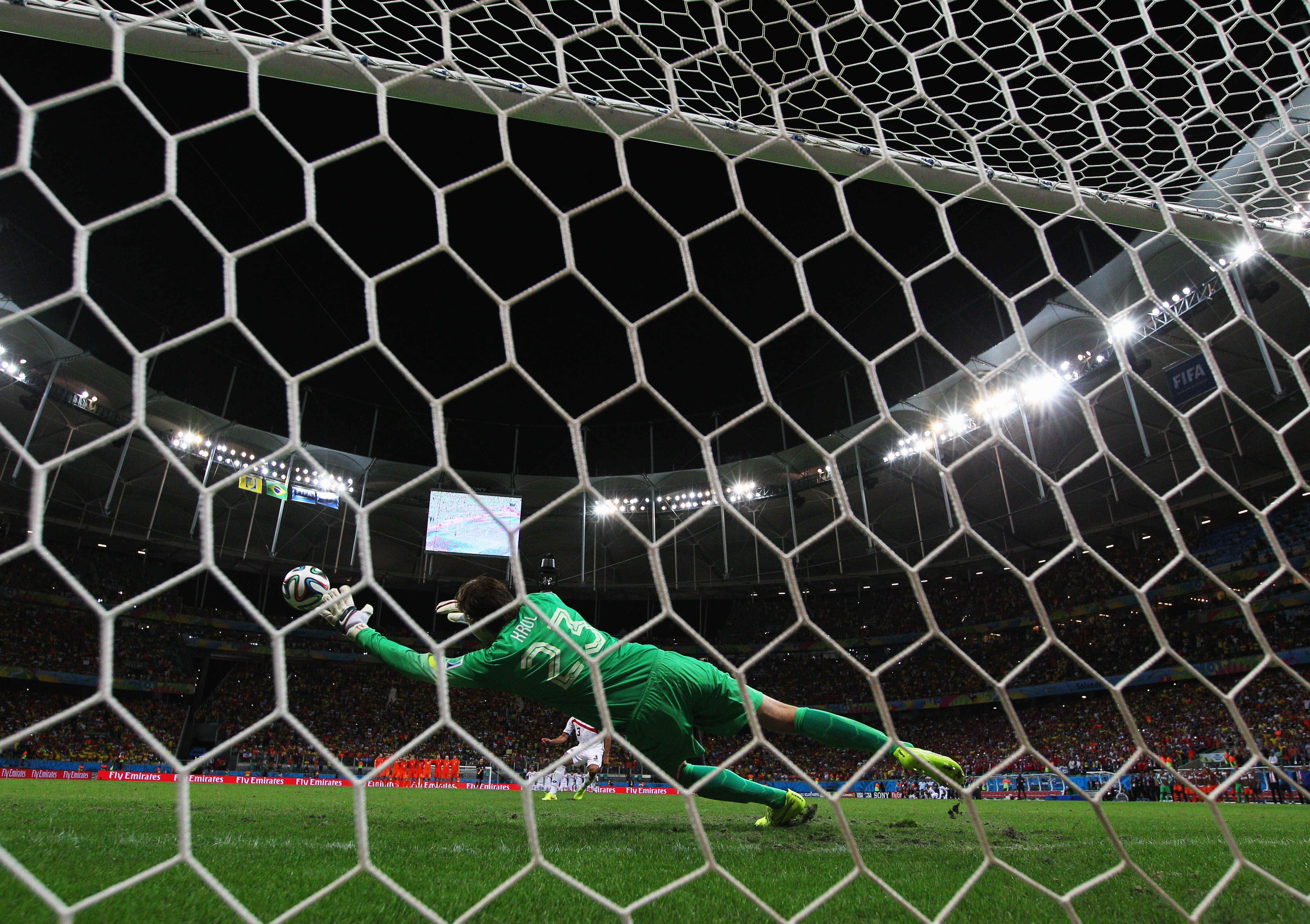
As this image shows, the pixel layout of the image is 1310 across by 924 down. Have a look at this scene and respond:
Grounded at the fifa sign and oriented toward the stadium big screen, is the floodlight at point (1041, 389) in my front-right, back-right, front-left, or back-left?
front-right

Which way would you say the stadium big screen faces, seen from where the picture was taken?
facing the viewer

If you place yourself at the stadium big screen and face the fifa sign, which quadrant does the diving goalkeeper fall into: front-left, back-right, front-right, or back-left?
front-right

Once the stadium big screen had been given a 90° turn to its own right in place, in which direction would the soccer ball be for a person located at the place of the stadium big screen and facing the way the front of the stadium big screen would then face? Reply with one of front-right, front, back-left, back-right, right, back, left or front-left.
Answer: left

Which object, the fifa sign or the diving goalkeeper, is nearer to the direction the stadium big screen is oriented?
the diving goalkeeper

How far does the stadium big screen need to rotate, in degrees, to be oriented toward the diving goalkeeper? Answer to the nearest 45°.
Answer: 0° — it already faces them

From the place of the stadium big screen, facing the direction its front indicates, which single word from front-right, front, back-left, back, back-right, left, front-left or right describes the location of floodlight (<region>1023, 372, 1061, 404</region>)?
left

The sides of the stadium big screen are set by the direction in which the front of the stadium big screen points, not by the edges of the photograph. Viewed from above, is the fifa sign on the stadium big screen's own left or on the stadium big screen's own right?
on the stadium big screen's own left
